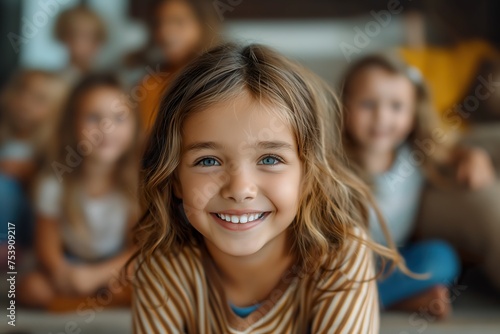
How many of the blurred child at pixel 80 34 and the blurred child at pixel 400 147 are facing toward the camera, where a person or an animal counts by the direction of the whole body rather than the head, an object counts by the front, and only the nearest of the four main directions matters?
2

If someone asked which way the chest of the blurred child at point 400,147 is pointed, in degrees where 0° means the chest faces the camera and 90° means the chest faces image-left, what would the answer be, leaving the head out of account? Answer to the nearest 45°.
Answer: approximately 0°

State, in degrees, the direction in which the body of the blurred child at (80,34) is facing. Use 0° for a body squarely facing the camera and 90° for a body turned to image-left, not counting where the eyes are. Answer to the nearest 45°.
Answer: approximately 0°

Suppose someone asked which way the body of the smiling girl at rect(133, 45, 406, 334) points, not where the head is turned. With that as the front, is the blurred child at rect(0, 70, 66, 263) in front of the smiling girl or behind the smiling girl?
behind

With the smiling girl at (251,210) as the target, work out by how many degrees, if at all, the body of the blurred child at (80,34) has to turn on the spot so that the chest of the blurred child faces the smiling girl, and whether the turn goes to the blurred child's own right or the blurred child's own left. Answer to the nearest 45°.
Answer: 0° — they already face them

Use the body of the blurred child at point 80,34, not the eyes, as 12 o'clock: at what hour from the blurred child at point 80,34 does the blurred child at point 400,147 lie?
the blurred child at point 400,147 is roughly at 10 o'clock from the blurred child at point 80,34.

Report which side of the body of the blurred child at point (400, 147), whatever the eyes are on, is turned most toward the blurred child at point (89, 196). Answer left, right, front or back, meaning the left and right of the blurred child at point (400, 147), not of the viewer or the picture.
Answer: right
